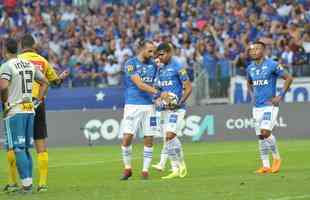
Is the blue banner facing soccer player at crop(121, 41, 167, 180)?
yes

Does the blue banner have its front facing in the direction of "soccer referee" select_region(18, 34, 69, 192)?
yes

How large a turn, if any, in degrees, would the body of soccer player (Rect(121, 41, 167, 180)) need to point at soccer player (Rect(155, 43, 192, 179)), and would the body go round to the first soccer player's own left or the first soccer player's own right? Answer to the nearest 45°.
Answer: approximately 45° to the first soccer player's own left

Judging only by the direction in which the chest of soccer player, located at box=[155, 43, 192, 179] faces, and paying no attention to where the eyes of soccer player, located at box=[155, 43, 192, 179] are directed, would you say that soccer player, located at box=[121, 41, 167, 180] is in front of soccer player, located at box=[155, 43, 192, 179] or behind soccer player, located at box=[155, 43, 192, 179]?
in front

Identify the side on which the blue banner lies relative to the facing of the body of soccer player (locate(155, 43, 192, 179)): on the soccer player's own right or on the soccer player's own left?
on the soccer player's own right

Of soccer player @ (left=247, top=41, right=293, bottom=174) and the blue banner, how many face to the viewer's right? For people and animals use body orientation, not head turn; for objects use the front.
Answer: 0

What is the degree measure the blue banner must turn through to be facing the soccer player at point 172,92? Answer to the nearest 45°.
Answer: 0° — it already faces them

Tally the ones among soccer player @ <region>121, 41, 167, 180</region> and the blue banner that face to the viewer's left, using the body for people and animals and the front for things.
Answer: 0

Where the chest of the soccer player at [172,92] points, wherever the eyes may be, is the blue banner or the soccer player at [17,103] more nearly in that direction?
the soccer player

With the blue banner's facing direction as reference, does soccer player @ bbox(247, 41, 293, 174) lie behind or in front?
in front
